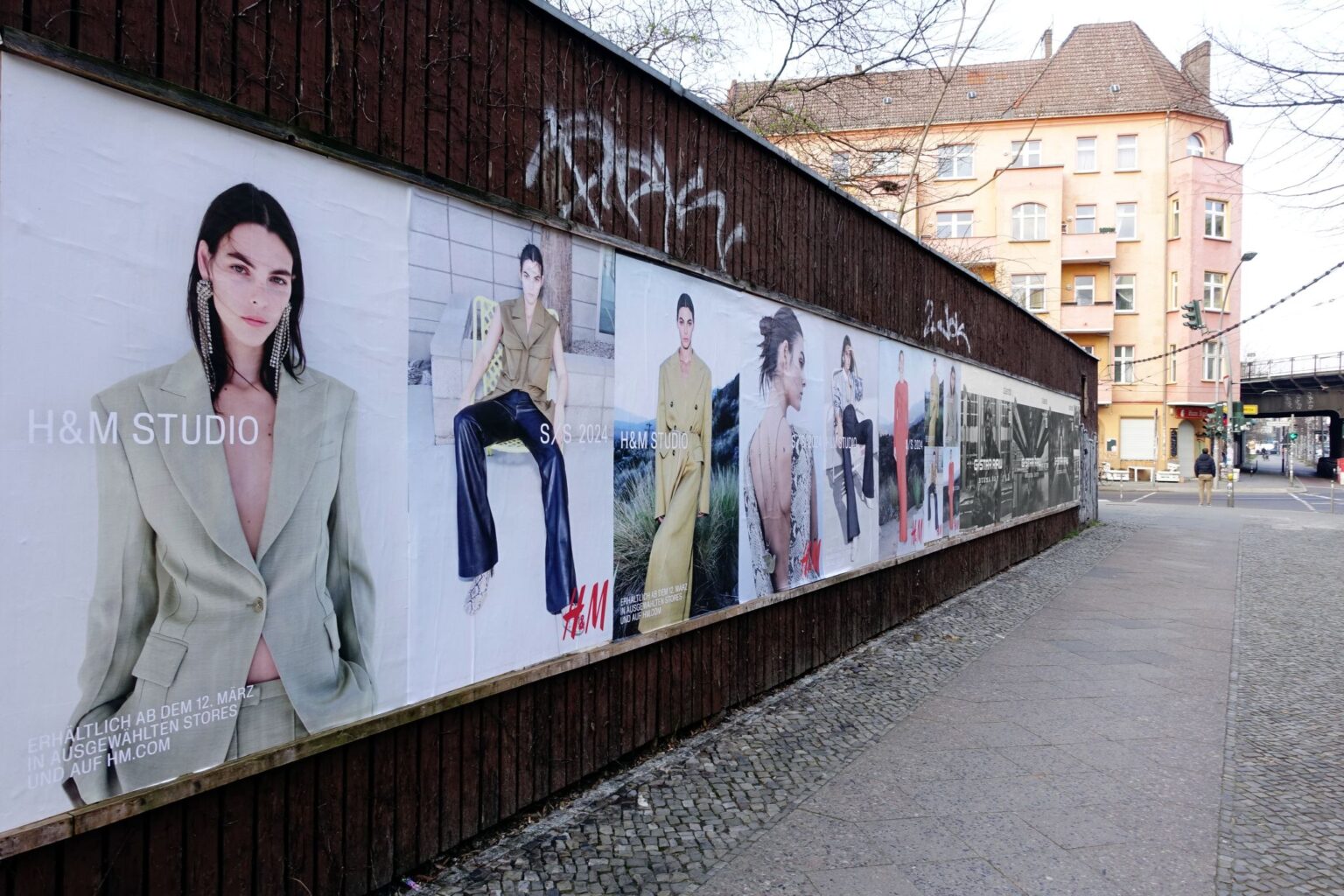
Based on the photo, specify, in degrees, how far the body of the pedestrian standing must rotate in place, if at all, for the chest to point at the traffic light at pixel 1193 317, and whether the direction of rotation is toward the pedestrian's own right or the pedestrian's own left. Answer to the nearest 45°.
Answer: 0° — they already face it

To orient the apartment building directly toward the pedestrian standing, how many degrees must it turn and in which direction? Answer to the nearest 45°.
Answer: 0° — it already faces them

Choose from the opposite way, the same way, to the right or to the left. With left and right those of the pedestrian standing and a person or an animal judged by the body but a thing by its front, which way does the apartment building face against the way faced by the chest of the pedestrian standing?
the opposite way

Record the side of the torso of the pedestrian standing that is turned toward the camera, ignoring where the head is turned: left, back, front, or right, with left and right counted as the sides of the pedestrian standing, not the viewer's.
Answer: back

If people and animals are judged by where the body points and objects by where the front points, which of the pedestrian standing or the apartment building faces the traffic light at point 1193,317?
the apartment building

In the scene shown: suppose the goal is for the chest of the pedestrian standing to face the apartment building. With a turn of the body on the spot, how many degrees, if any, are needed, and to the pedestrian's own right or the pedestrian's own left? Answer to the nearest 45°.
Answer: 0° — they already face it

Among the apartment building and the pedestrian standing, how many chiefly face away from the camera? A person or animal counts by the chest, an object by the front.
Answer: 1

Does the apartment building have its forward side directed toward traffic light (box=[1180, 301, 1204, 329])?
yes
